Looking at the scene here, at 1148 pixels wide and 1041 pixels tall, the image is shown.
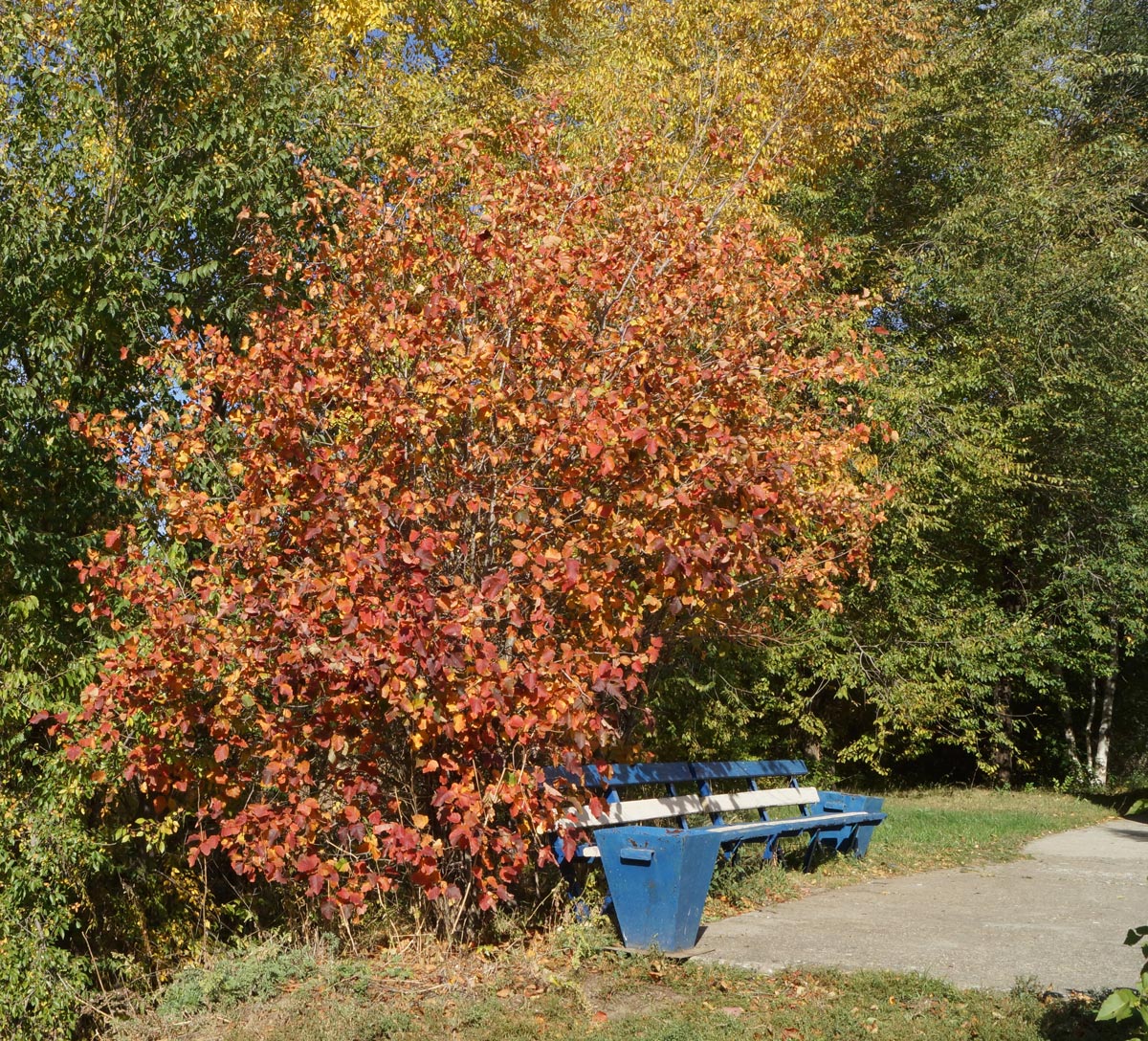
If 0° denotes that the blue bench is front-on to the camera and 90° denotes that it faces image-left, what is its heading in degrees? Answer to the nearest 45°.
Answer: approximately 315°
